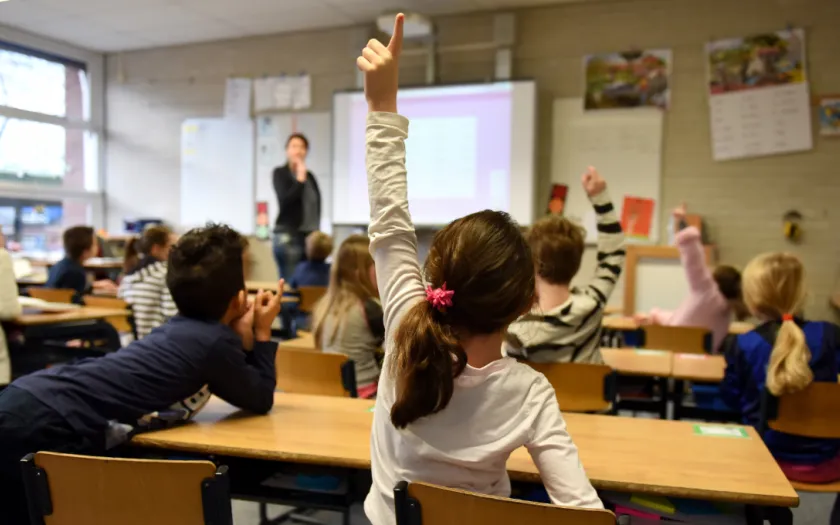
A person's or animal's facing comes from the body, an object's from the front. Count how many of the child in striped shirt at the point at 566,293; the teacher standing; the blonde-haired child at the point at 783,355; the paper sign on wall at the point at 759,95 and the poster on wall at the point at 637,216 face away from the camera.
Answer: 2

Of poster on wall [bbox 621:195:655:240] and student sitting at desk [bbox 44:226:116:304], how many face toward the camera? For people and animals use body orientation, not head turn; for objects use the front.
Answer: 1

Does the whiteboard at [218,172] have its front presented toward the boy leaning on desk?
yes

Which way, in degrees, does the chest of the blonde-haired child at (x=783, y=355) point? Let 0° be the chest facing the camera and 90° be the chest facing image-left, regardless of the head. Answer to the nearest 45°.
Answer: approximately 180°

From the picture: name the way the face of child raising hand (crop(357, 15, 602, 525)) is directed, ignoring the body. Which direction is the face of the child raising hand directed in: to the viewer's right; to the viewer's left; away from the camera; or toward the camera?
away from the camera

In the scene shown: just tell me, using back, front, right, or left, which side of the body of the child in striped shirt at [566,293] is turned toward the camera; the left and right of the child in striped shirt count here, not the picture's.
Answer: back
